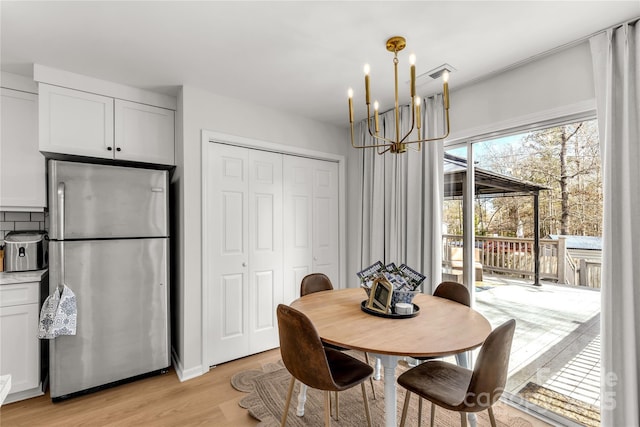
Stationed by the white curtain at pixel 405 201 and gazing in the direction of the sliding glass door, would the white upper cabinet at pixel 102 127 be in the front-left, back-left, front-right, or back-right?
back-right

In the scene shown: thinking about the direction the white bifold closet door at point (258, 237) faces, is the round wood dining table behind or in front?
in front

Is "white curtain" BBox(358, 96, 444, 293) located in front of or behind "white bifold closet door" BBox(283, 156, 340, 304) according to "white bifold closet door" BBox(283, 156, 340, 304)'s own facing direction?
in front

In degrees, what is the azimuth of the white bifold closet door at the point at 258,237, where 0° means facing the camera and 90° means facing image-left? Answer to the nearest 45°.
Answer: approximately 315°

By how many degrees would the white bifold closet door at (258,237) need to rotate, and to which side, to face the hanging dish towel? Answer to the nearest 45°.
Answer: approximately 90° to its right

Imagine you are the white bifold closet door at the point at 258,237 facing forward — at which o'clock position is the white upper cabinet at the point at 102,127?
The white upper cabinet is roughly at 4 o'clock from the white bifold closet door.

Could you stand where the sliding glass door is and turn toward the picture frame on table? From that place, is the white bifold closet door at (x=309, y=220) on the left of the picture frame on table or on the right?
right

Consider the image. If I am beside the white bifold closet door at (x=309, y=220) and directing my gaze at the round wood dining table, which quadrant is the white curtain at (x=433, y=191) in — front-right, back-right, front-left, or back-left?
front-left

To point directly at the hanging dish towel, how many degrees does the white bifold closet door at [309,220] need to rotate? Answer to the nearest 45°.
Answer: approximately 90° to its right

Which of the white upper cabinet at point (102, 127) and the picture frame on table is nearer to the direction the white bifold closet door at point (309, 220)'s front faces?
the picture frame on table

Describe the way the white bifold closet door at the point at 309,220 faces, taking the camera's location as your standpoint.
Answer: facing the viewer and to the right of the viewer
